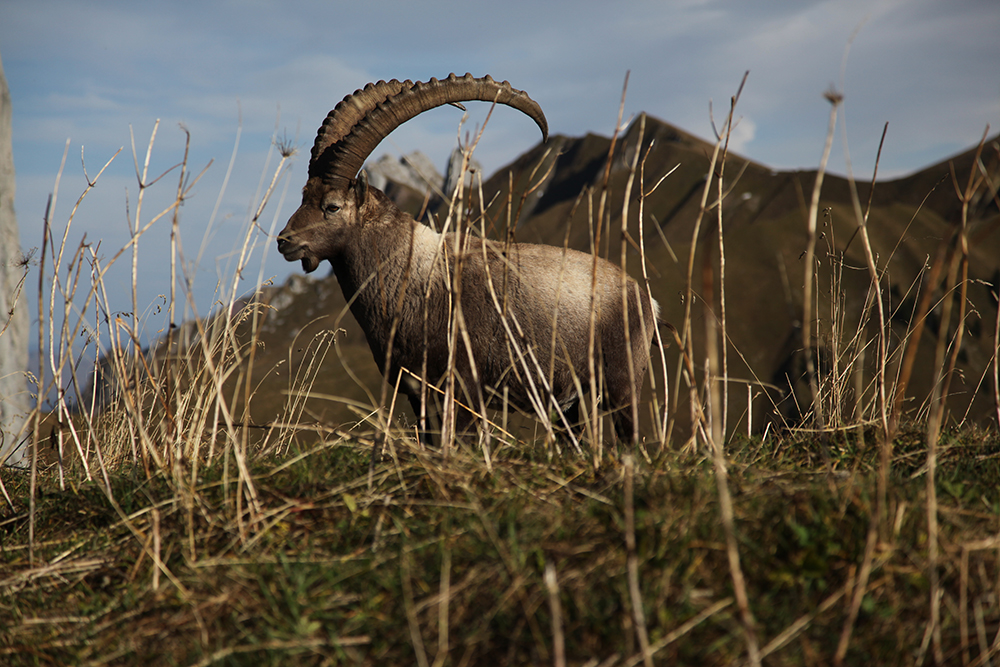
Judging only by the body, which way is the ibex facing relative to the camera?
to the viewer's left
